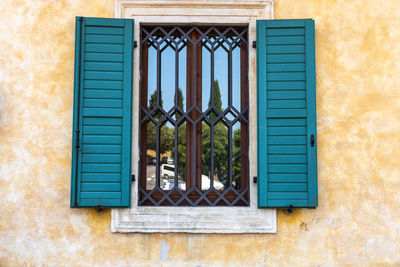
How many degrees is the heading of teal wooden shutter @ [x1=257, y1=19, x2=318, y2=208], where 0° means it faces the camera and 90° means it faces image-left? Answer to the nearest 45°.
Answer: approximately 0°
